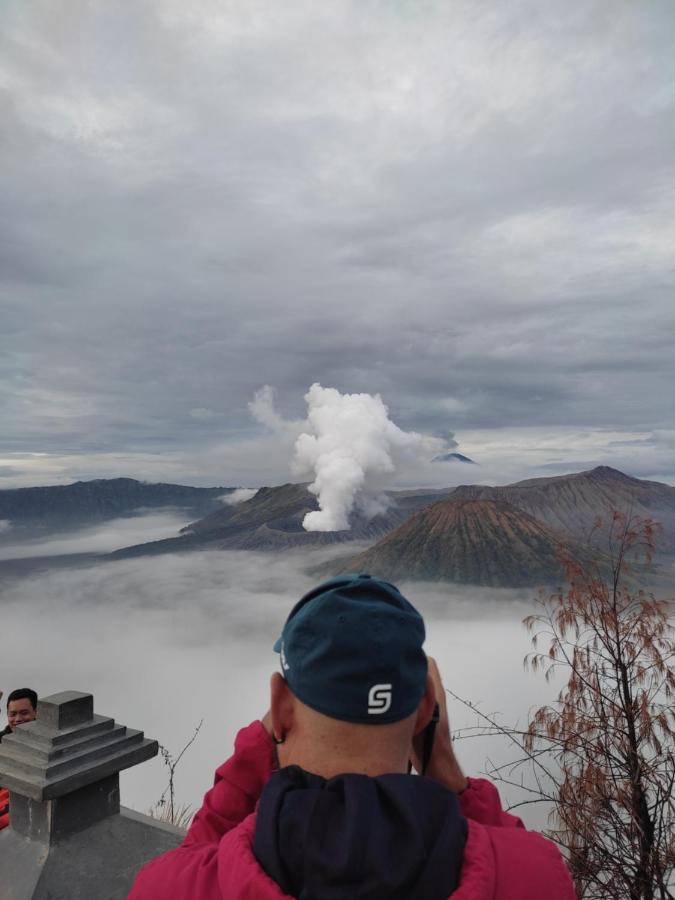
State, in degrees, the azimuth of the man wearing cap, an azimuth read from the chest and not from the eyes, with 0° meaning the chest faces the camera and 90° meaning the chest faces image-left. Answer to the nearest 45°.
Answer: approximately 180°

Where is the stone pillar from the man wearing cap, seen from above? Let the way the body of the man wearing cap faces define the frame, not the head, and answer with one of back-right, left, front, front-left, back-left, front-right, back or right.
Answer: front-left

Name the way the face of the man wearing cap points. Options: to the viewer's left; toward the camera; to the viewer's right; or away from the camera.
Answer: away from the camera
